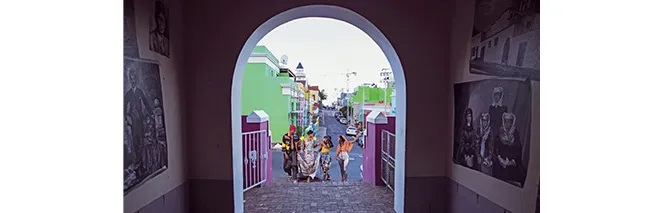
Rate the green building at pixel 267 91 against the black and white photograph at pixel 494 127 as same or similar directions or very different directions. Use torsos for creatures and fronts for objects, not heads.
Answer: very different directions

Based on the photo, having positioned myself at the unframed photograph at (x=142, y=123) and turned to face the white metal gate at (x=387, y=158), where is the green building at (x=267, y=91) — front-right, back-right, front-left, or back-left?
front-left

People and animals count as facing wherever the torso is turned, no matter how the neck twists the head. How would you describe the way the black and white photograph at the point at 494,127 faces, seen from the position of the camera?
facing the viewer and to the left of the viewer

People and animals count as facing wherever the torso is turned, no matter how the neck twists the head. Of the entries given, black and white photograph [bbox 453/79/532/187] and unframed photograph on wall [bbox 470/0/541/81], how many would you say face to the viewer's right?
0

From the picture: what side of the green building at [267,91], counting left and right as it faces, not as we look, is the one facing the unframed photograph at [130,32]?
right

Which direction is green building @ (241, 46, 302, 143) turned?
to the viewer's right

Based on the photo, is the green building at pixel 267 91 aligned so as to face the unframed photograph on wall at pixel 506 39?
no

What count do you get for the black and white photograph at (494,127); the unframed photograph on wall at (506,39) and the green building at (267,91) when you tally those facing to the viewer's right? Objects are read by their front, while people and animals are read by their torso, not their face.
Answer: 1

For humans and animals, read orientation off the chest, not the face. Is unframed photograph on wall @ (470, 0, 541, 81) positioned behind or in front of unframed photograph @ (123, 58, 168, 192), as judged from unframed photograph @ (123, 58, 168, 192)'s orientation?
in front

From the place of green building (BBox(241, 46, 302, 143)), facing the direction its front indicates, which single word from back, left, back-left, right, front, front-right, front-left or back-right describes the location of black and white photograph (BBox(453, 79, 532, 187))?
right

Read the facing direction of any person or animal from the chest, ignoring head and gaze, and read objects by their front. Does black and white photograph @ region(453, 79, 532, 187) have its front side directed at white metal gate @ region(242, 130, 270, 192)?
no

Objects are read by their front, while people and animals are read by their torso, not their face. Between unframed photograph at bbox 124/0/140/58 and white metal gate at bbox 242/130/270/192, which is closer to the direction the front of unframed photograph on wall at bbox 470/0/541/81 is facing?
the unframed photograph

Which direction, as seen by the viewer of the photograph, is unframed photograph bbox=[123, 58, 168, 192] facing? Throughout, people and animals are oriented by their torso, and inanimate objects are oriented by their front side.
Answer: facing the viewer and to the right of the viewer

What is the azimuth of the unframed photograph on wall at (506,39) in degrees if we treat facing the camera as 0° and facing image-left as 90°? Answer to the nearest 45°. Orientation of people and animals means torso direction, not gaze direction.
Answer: approximately 45°

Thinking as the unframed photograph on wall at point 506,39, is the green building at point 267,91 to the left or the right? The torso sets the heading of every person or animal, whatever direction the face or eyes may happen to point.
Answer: on its right

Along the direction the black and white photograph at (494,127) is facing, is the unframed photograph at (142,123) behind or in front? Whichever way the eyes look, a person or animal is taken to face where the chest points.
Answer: in front
